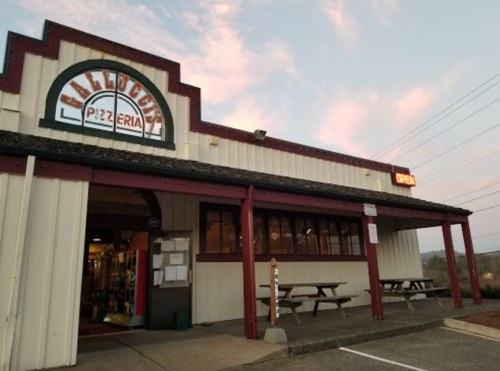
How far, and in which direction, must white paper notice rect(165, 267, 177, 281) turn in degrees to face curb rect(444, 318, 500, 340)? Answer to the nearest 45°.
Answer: approximately 90° to its left

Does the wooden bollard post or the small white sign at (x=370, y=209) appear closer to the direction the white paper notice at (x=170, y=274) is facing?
the wooden bollard post

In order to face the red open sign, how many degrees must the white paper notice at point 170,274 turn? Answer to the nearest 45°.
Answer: approximately 135° to its left

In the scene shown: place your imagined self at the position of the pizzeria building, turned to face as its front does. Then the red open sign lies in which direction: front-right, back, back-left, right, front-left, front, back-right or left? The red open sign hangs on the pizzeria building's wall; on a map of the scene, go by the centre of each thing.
left

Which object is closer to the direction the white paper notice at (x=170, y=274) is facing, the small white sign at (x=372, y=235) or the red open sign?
the small white sign

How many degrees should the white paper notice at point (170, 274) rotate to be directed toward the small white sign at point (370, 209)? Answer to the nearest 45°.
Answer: approximately 90° to its left

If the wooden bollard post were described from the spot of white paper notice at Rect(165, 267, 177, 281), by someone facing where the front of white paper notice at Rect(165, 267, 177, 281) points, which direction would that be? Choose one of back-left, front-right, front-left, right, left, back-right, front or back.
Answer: front-left

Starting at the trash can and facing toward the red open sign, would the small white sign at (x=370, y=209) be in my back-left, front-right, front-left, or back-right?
front-right

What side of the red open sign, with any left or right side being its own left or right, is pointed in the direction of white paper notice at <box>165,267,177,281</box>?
right

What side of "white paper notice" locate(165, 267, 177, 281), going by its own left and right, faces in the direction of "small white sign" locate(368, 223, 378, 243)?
left

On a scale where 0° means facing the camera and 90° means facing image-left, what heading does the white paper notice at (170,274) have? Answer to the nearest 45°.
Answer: approximately 0°

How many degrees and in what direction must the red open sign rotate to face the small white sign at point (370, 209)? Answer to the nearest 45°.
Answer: approximately 45° to its right
